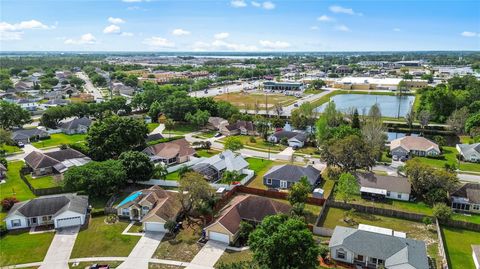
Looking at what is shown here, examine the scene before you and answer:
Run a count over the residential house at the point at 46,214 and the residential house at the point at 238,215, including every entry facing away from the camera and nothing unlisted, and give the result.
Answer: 0

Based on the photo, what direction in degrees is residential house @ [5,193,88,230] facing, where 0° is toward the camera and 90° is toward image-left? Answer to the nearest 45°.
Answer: approximately 0°

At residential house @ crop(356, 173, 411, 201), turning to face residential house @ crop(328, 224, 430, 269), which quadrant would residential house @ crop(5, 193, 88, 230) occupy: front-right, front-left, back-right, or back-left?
front-right

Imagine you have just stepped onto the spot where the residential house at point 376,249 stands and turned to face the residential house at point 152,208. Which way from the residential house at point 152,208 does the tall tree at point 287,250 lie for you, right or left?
left

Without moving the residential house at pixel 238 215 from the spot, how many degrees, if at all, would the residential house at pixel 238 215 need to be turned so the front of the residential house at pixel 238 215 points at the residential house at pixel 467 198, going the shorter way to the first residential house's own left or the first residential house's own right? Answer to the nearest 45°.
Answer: approximately 135° to the first residential house's own left

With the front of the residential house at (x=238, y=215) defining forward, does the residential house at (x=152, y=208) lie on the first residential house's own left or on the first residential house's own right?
on the first residential house's own right

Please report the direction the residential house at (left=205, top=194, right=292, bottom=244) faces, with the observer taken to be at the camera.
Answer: facing the viewer and to the left of the viewer

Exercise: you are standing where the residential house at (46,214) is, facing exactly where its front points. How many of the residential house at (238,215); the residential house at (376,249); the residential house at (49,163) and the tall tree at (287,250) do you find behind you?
1

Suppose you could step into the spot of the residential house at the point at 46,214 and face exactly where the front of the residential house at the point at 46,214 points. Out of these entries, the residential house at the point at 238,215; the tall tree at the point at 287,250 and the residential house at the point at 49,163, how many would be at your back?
1

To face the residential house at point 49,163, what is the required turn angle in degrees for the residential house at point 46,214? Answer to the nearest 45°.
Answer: approximately 180°

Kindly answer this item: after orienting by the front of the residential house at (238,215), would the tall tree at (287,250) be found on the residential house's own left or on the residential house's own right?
on the residential house's own left

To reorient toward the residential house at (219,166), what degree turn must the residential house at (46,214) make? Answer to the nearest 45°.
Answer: approximately 90° to its left

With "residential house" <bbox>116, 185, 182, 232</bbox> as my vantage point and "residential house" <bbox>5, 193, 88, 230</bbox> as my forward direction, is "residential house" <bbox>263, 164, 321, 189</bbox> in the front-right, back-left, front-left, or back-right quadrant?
back-right

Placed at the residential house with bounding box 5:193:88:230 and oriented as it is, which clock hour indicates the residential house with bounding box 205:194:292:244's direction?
the residential house with bounding box 205:194:292:244 is roughly at 10 o'clock from the residential house with bounding box 5:193:88:230.

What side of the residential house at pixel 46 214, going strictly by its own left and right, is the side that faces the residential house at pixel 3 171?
back

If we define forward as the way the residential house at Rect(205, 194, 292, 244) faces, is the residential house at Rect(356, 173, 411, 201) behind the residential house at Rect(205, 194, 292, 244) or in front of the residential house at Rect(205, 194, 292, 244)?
behind

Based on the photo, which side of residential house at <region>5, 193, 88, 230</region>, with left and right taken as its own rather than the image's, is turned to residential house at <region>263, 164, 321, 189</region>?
left
